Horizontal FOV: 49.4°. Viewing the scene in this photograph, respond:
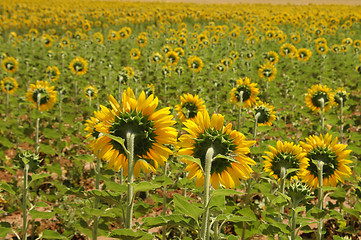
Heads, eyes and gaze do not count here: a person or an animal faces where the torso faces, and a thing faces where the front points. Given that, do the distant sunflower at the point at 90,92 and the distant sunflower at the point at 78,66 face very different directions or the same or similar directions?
same or similar directions
